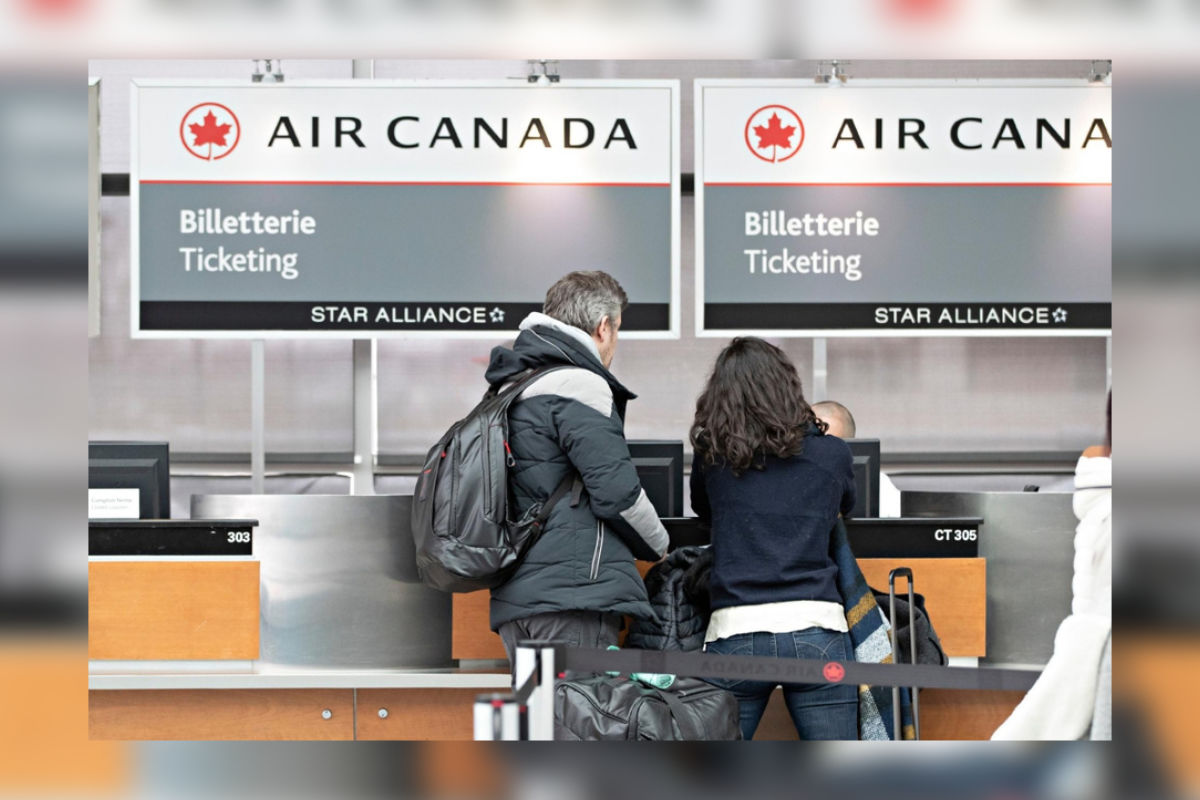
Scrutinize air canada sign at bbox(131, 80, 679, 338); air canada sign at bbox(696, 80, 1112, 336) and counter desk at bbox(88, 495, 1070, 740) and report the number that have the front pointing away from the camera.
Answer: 0

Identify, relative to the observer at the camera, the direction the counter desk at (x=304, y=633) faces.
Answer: facing the viewer

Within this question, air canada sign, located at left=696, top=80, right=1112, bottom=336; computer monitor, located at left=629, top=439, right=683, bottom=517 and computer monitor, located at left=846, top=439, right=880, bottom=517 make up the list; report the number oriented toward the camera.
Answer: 1

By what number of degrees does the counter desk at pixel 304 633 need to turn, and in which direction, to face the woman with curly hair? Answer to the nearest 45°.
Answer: approximately 45° to its left

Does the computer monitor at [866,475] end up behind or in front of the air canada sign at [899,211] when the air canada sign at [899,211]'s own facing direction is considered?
in front

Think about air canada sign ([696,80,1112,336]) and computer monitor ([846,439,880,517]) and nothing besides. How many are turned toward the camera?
1

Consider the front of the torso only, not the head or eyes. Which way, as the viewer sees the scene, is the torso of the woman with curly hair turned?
away from the camera

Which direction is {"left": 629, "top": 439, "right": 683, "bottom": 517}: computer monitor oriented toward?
away from the camera

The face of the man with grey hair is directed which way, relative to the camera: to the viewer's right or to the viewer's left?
to the viewer's right

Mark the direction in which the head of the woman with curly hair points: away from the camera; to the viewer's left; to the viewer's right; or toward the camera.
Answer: away from the camera

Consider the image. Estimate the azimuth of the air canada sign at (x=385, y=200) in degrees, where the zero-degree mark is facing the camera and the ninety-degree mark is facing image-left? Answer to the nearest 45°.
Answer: approximately 0°

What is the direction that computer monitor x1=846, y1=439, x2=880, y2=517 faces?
away from the camera

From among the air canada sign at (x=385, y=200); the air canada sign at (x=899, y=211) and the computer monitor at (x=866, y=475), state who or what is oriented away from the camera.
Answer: the computer monitor

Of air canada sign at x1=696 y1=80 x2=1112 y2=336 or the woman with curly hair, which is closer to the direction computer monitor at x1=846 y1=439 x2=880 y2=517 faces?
the air canada sign
